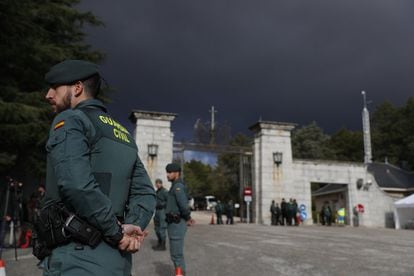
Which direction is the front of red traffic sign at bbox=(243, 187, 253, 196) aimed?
toward the camera

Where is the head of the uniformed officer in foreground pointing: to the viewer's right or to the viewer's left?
to the viewer's left

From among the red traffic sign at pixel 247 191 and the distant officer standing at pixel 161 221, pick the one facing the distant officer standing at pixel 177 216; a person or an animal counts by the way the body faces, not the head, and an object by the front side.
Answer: the red traffic sign

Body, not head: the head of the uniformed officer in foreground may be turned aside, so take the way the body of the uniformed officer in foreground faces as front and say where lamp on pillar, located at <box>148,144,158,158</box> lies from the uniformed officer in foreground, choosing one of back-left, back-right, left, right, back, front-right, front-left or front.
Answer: front-right

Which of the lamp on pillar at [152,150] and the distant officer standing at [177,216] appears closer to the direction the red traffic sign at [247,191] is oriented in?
the distant officer standing

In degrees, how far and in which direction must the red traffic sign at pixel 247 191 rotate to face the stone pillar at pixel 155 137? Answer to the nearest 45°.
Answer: approximately 45° to its right

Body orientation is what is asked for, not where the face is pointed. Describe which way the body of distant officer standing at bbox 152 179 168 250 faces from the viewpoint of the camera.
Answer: to the viewer's left

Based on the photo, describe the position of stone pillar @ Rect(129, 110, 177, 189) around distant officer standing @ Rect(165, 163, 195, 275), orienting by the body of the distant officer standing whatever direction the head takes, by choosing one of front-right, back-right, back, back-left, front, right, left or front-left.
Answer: right
